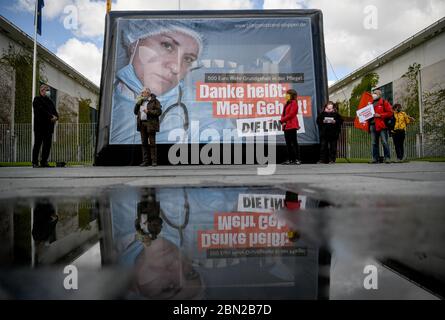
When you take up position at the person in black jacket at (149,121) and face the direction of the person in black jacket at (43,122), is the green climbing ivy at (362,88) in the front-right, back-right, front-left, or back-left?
back-right

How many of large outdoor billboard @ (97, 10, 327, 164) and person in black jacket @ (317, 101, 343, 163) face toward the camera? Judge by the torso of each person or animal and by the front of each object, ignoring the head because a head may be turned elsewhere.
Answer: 2

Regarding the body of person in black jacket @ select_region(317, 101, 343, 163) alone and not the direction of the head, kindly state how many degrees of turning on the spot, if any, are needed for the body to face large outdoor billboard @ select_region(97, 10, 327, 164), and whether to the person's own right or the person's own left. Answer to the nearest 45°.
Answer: approximately 90° to the person's own right

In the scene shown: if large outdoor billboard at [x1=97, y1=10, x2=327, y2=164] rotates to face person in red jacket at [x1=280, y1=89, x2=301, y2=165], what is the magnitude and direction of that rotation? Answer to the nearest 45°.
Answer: approximately 45° to its left

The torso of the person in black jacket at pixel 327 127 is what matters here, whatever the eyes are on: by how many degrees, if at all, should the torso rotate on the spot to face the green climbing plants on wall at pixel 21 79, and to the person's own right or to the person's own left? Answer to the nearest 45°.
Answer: approximately 90° to the person's own right

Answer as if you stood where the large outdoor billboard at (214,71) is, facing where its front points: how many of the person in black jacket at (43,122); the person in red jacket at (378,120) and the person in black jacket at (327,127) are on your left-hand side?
2

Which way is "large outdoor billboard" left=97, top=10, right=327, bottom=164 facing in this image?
toward the camera

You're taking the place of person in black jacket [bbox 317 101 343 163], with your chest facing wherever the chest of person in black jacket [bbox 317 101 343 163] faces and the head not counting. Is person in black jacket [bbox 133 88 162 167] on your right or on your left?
on your right

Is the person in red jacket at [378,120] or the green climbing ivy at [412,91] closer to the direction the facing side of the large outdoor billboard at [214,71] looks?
the person in red jacket

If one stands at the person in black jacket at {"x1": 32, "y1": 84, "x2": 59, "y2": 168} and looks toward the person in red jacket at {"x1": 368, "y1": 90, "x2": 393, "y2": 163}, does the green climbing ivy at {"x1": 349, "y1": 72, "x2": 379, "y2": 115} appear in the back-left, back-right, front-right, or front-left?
front-left

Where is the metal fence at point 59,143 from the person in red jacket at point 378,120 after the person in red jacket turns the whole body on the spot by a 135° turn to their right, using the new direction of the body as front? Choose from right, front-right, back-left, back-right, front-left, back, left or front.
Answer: left

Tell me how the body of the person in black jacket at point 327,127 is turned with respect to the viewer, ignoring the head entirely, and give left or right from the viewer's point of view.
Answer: facing the viewer
